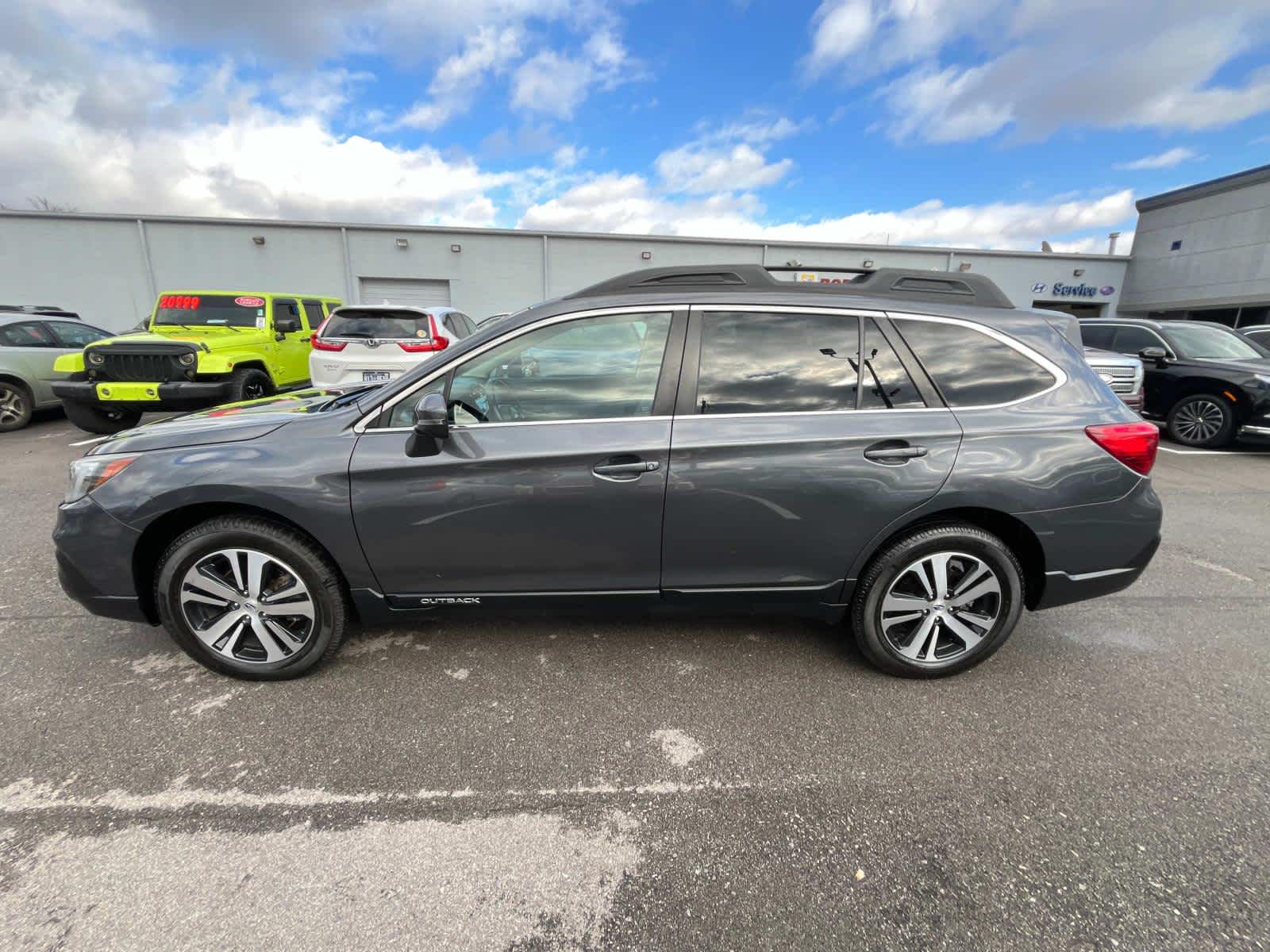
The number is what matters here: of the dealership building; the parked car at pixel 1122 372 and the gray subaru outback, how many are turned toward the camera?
2

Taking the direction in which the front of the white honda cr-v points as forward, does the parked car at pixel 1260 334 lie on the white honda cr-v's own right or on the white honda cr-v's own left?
on the white honda cr-v's own right

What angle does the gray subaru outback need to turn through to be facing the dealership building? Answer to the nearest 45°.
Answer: approximately 90° to its right

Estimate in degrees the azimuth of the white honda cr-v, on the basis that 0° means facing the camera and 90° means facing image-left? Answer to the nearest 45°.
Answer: approximately 225°

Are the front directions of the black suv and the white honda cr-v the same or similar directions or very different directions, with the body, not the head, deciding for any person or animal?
very different directions

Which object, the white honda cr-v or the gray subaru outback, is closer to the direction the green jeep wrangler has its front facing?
the gray subaru outback

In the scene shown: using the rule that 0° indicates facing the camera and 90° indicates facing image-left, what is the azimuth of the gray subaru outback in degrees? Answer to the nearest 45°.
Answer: approximately 90°

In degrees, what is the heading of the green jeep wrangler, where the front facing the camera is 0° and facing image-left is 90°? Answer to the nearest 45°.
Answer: approximately 45°

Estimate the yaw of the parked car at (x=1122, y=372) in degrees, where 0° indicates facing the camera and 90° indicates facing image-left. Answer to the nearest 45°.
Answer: approximately 0°

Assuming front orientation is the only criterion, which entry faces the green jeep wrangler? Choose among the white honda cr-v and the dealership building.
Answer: the dealership building
